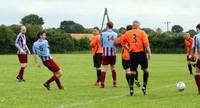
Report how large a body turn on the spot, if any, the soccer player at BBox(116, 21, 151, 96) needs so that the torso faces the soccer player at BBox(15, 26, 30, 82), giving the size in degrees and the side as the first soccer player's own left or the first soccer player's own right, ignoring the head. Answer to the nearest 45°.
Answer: approximately 45° to the first soccer player's own left

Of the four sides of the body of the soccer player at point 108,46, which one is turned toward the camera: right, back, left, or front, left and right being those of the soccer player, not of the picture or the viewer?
back

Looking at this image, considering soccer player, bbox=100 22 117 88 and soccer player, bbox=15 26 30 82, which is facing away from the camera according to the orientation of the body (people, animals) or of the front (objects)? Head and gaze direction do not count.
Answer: soccer player, bbox=100 22 117 88

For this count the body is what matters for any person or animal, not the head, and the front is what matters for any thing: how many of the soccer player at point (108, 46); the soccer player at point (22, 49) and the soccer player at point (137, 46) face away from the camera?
2

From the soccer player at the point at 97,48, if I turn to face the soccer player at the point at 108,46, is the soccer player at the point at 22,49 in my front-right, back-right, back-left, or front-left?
back-right

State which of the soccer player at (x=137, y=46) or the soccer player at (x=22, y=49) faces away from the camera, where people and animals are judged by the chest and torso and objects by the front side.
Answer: the soccer player at (x=137, y=46)

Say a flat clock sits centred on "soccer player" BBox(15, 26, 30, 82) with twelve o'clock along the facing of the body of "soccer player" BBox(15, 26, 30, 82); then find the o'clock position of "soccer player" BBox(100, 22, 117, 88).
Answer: "soccer player" BBox(100, 22, 117, 88) is roughly at 12 o'clock from "soccer player" BBox(15, 26, 30, 82).

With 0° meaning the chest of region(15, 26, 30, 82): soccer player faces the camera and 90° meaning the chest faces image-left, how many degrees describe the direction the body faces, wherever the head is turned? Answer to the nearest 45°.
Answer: approximately 315°

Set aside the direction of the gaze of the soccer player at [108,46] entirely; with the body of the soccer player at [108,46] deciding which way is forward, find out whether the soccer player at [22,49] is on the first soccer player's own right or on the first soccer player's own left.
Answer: on the first soccer player's own left

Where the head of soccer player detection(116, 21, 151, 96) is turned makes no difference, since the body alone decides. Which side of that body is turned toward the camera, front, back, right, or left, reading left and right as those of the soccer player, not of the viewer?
back
